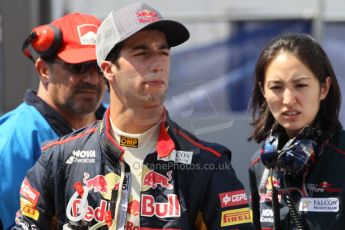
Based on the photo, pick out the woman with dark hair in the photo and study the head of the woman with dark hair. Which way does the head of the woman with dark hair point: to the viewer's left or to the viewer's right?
to the viewer's left

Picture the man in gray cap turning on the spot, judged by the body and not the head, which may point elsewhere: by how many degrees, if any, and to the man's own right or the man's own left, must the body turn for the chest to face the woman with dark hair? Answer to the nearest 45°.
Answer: approximately 135° to the man's own left

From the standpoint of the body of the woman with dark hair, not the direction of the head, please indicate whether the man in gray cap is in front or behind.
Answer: in front

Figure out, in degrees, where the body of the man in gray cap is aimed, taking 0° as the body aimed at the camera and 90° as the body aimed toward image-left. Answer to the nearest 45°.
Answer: approximately 0°
